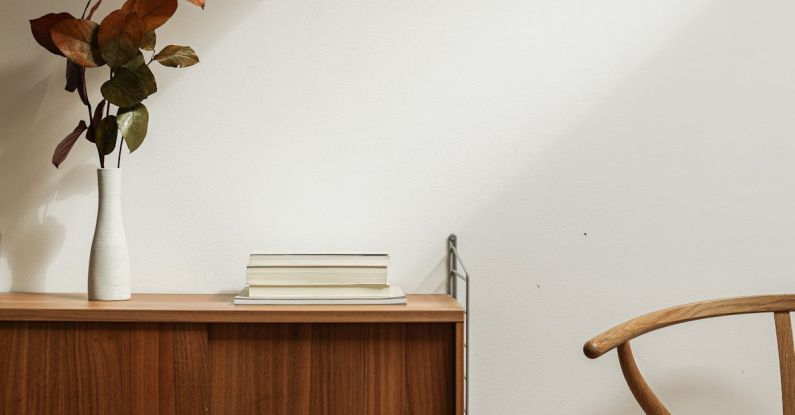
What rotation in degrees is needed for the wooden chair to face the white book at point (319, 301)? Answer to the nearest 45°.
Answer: approximately 90° to its right

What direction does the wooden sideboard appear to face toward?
toward the camera

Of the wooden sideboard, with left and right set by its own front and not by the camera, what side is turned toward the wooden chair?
left

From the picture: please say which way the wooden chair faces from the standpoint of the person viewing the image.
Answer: facing the viewer
